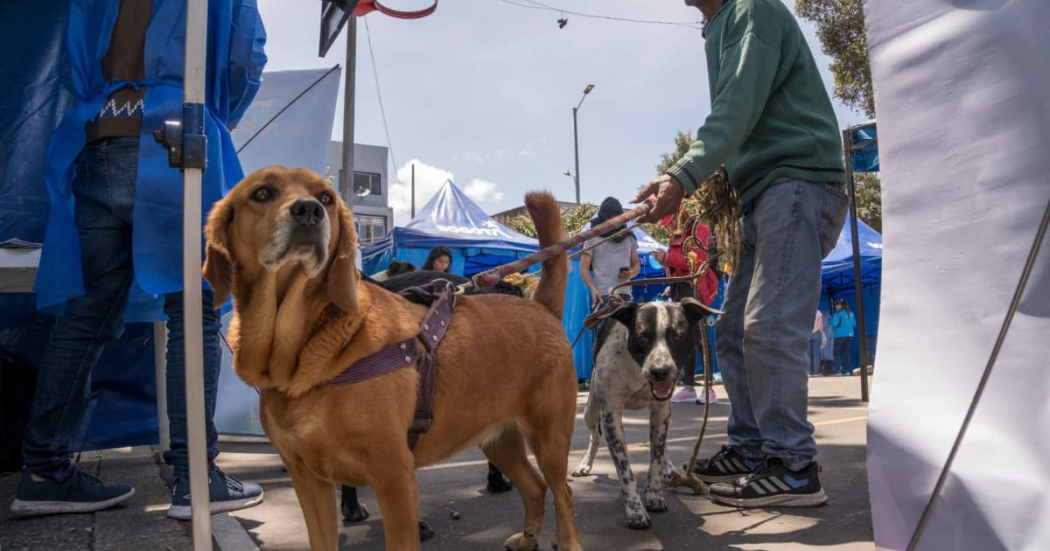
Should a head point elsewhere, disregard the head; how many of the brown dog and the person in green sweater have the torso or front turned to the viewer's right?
0

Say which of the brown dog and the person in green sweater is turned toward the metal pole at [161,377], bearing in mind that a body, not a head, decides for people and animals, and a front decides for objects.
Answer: the person in green sweater

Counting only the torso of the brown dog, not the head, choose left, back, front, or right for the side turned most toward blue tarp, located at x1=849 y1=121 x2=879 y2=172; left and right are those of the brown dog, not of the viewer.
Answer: back

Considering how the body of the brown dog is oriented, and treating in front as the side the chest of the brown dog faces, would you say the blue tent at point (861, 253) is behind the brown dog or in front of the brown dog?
behind

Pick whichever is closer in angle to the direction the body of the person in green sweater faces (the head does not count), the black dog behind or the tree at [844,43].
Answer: the black dog behind

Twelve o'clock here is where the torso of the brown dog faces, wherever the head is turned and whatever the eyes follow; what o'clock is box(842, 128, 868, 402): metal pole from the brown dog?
The metal pole is roughly at 6 o'clock from the brown dog.

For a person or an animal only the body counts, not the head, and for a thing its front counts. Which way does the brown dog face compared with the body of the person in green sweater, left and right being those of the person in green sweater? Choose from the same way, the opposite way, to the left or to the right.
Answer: to the left

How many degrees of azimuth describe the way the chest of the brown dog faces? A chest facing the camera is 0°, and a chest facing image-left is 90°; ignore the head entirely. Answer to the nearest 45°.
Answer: approximately 45°

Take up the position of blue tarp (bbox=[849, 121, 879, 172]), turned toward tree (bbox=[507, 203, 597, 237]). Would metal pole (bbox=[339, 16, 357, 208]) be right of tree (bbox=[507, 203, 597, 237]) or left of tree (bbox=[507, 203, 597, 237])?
left

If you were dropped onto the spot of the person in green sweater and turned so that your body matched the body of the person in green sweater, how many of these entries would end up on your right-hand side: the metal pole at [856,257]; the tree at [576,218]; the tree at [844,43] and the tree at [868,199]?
4

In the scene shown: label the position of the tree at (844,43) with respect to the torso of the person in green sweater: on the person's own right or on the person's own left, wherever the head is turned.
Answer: on the person's own right

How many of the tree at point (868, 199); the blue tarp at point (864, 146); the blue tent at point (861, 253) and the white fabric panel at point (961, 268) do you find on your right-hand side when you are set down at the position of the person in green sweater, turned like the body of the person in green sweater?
3

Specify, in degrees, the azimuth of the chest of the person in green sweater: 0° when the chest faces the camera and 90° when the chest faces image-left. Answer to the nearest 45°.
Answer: approximately 90°

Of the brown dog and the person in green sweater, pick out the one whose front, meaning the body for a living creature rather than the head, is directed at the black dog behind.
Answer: the person in green sweater
